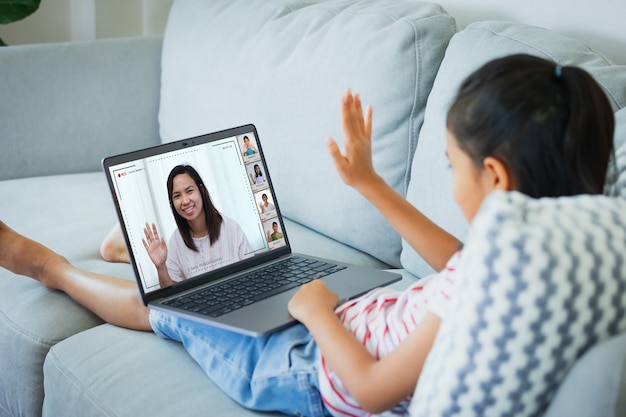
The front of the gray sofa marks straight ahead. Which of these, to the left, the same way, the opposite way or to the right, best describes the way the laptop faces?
to the left

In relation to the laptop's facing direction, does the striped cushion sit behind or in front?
in front

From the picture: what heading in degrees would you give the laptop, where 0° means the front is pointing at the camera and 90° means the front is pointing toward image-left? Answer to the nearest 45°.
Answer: approximately 315°
